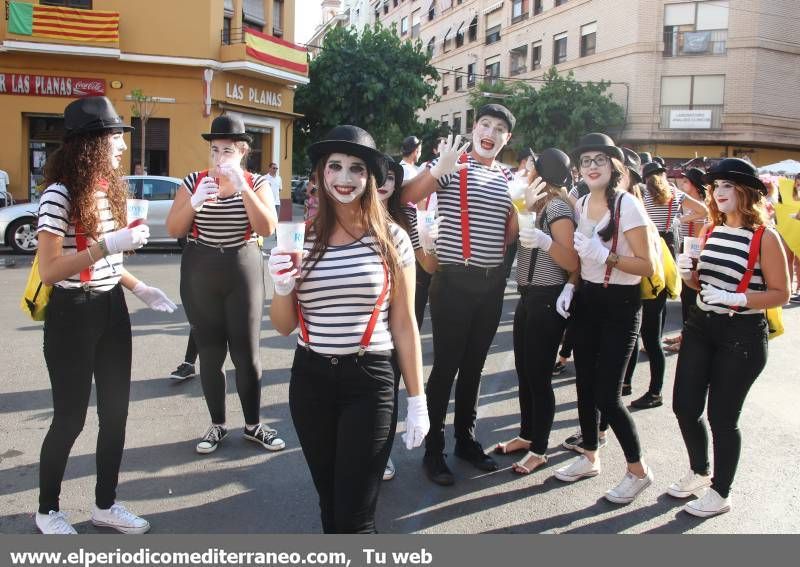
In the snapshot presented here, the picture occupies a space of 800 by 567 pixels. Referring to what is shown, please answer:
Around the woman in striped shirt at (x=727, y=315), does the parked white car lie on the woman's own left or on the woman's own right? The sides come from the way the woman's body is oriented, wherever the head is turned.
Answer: on the woman's own right

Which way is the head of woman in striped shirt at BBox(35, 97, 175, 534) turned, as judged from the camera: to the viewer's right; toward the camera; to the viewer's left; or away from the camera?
to the viewer's right

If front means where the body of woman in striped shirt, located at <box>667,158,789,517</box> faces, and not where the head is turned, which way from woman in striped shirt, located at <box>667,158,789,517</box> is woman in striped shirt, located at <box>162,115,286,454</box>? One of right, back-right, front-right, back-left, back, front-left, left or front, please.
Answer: front-right

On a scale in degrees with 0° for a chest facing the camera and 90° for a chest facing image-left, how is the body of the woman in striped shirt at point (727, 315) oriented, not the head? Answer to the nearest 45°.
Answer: approximately 45°

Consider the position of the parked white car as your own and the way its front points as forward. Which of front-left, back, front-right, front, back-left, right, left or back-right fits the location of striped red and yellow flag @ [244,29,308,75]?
back-right

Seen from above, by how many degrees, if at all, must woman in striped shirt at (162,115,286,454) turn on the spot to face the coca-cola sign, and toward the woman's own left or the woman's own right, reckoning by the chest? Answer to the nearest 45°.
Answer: approximately 180°

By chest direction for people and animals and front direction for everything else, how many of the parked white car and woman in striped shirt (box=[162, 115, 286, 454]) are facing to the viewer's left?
1

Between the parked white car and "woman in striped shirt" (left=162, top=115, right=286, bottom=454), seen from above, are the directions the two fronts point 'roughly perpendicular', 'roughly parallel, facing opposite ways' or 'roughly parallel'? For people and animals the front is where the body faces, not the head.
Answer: roughly perpendicular

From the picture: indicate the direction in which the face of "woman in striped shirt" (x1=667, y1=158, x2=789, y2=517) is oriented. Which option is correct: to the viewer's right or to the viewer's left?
to the viewer's left

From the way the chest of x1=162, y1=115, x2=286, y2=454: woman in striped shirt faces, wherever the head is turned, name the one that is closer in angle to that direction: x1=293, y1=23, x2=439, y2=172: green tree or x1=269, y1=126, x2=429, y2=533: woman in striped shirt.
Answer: the woman in striped shirt

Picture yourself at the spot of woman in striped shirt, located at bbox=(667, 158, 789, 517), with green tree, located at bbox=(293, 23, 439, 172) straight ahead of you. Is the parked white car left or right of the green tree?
left
